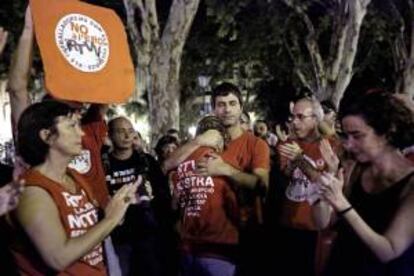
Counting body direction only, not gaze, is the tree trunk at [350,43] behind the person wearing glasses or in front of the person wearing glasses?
behind

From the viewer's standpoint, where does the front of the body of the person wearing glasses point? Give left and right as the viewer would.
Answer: facing the viewer and to the left of the viewer

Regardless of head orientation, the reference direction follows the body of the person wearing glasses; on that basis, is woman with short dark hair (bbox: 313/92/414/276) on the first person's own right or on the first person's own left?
on the first person's own left

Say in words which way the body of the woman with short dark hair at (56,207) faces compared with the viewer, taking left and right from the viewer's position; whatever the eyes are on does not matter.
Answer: facing the viewer and to the right of the viewer

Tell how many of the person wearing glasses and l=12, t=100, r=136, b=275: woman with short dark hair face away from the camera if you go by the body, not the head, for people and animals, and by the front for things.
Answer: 0

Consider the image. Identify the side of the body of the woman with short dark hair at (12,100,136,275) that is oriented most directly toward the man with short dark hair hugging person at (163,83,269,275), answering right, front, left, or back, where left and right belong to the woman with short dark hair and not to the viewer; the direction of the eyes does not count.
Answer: left

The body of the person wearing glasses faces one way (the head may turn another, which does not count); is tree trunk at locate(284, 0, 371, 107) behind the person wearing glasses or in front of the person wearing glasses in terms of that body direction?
behind
